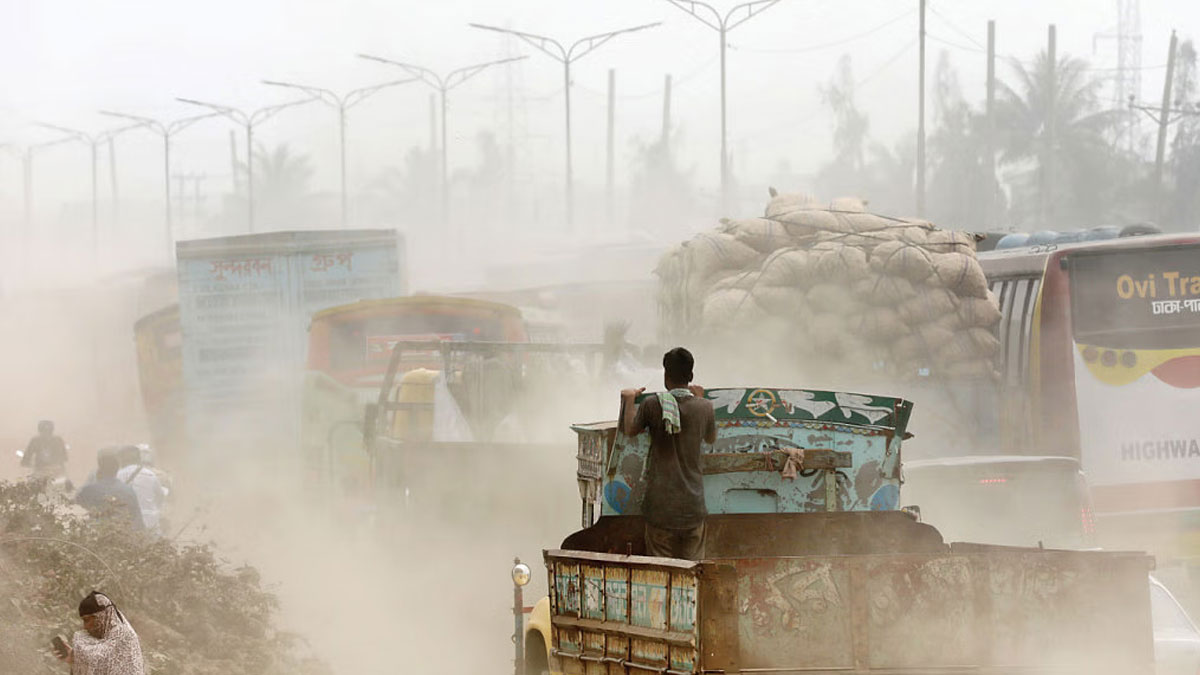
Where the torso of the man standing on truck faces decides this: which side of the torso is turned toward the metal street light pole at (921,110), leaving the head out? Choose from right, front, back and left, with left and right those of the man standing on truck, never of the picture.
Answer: front

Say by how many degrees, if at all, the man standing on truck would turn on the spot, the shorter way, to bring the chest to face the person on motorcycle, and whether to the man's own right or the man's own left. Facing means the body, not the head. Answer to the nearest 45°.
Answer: approximately 45° to the man's own left

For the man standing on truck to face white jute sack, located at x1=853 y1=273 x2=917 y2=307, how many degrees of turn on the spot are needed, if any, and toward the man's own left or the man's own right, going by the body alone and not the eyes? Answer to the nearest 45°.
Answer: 0° — they already face it

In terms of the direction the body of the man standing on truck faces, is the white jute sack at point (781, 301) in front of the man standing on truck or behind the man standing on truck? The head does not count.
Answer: in front

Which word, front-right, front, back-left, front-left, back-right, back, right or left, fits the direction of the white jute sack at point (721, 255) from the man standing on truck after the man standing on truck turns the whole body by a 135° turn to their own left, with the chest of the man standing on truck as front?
back-right

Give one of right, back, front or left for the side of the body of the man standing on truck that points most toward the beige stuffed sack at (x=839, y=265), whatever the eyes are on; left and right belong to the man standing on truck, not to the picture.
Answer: front

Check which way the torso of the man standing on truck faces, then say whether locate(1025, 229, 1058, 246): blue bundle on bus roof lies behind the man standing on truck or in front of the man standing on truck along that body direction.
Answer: in front

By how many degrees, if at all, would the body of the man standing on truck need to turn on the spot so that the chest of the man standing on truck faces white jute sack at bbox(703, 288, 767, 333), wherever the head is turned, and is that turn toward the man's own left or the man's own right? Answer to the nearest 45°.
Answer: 0° — they already face it

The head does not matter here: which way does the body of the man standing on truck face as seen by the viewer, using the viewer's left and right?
facing away from the viewer

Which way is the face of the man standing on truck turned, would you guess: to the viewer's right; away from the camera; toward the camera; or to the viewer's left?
away from the camera
